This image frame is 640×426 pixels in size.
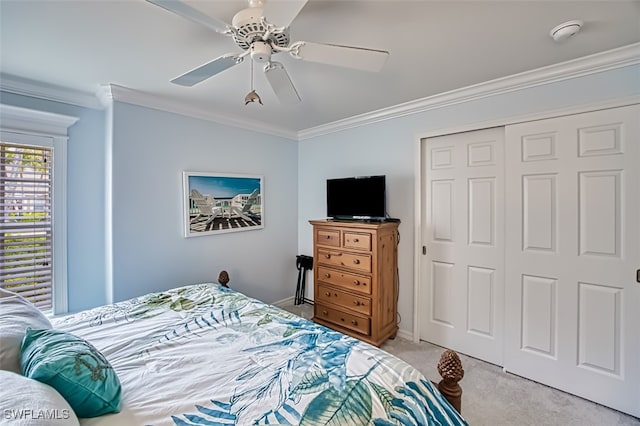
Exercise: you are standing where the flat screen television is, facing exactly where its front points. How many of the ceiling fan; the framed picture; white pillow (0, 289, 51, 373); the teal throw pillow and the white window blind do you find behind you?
0

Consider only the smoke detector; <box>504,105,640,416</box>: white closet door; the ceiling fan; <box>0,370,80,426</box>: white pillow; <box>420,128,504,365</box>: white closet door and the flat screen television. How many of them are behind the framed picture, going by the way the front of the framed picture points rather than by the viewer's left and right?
0

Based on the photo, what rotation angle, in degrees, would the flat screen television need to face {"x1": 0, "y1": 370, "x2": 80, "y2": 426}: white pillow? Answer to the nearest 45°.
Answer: approximately 45° to its left

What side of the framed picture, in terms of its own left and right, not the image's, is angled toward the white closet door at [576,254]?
front

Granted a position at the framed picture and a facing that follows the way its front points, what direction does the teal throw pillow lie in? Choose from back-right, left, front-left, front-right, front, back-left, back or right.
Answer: front-right

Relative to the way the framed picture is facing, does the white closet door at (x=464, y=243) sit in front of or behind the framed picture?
in front

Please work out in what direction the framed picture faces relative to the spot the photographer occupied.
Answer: facing the viewer and to the right of the viewer

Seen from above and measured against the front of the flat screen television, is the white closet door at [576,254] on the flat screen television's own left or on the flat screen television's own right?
on the flat screen television's own left

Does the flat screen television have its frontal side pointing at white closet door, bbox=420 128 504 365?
no

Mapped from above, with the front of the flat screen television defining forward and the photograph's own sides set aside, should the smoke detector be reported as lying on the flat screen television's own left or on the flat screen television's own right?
on the flat screen television's own left

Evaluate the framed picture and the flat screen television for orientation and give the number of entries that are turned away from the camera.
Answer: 0

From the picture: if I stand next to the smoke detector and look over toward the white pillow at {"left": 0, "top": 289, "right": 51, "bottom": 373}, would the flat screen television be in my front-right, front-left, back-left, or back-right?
front-right

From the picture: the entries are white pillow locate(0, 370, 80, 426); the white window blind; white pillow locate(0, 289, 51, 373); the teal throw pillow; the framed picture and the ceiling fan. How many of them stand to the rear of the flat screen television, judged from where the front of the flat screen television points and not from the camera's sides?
0

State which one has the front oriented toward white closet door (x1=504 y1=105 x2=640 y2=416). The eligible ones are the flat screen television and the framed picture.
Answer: the framed picture

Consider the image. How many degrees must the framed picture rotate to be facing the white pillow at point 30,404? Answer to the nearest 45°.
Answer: approximately 45° to its right

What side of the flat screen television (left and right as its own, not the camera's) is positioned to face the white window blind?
front

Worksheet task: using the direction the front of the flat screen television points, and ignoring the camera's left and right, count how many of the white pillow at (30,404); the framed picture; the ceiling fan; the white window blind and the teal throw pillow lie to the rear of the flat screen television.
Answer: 0

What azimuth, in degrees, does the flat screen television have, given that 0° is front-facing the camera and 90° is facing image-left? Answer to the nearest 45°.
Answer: approximately 45°
